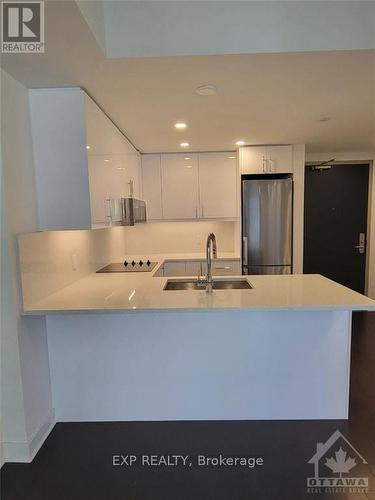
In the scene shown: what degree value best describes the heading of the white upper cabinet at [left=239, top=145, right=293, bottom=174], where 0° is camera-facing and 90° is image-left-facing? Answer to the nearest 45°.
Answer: approximately 0°

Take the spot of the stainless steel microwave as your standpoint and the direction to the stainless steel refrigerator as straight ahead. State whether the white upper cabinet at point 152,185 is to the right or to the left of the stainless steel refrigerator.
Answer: left

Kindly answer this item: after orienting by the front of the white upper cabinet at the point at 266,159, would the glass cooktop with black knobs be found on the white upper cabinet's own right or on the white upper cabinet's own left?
on the white upper cabinet's own right

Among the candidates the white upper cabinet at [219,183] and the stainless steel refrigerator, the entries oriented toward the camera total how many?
2

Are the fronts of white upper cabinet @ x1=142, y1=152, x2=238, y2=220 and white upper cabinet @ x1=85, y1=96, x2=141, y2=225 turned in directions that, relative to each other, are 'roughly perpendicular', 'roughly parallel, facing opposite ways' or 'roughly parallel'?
roughly perpendicular

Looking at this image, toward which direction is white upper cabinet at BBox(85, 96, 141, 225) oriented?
to the viewer's right

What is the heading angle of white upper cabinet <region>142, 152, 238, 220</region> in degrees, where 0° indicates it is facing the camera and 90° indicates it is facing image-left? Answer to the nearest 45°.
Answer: approximately 0°

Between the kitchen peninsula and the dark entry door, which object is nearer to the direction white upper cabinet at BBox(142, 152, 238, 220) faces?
the kitchen peninsula
